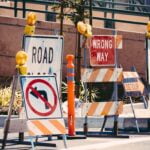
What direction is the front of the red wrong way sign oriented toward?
toward the camera

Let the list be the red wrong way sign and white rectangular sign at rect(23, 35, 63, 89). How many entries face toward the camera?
2

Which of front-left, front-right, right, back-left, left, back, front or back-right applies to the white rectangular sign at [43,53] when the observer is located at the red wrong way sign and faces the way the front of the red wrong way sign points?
front-right

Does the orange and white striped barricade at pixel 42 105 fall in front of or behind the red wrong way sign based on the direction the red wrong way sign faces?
in front

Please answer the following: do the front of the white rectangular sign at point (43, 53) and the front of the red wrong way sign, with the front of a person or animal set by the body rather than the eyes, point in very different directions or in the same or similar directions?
same or similar directions
